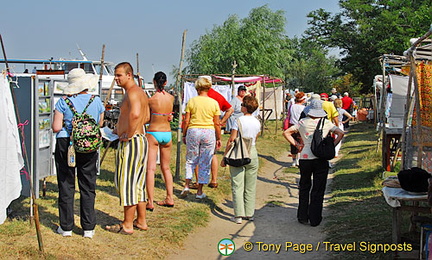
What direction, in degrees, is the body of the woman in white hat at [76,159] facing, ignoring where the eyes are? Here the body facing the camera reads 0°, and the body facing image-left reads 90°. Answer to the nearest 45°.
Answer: approximately 180°

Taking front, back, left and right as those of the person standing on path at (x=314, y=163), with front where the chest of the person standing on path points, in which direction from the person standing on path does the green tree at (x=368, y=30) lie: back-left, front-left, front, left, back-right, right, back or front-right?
front

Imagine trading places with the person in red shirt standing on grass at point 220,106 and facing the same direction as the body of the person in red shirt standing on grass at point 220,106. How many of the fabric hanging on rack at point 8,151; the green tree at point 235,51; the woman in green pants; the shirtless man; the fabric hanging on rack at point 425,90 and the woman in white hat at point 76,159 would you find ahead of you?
1

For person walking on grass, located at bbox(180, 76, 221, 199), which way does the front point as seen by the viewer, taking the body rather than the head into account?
away from the camera

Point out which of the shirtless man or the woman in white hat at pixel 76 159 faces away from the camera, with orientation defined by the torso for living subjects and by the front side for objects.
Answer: the woman in white hat

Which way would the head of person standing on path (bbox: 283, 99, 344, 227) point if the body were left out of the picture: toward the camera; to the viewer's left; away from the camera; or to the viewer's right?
away from the camera

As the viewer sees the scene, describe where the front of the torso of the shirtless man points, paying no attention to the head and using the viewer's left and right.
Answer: facing to the left of the viewer

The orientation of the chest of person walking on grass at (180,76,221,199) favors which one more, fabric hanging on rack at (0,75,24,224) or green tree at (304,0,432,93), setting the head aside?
the green tree

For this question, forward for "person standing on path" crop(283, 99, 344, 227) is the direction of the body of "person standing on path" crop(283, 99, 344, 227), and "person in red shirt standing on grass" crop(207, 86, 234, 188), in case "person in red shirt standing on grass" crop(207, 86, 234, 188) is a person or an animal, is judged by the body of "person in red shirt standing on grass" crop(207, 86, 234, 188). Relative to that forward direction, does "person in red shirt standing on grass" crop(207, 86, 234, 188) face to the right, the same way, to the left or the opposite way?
the same way

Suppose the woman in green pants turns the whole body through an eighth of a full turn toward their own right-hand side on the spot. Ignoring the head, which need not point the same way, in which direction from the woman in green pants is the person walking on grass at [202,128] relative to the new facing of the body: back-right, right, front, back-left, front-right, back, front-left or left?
front-left

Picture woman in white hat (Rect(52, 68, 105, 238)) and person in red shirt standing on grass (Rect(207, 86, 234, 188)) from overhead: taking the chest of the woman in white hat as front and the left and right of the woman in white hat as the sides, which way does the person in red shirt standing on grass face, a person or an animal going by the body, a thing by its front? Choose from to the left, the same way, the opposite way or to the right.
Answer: the same way

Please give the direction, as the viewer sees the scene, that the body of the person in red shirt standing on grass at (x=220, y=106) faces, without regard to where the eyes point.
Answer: away from the camera

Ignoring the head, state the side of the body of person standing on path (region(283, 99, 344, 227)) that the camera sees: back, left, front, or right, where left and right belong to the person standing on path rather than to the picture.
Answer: back

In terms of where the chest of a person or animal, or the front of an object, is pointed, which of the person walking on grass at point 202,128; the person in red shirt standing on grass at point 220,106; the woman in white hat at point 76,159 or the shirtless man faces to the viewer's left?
the shirtless man

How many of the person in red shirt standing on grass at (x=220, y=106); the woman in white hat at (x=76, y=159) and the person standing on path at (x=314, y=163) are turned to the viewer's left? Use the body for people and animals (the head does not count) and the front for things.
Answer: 0

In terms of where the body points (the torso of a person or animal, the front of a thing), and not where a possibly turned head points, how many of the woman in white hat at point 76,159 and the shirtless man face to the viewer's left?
1

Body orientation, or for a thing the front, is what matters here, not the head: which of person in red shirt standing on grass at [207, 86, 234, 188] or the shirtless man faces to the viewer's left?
the shirtless man

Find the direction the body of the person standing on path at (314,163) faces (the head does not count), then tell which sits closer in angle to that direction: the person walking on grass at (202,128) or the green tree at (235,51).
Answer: the green tree
